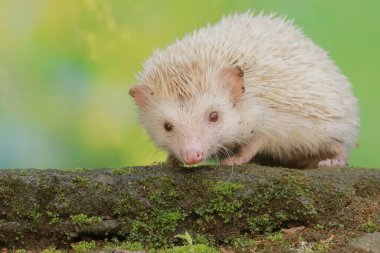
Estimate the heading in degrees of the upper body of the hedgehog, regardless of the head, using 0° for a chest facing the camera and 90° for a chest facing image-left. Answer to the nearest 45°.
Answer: approximately 45°
